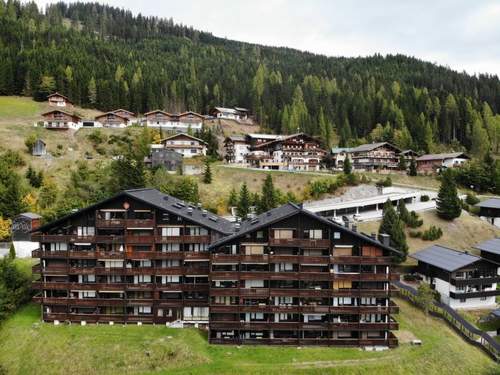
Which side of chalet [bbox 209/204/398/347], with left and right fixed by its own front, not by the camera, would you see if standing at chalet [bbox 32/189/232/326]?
right

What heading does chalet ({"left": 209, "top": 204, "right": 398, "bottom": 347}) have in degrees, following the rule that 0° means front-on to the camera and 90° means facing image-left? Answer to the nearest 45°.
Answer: approximately 0°

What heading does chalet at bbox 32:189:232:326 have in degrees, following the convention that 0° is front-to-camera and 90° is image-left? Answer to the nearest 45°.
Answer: approximately 0°

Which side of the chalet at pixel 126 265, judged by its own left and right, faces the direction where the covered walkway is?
left

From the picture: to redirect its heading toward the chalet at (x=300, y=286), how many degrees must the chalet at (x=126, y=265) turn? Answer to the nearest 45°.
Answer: approximately 45° to its left

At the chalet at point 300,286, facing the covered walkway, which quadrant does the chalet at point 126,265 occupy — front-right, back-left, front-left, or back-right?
back-left

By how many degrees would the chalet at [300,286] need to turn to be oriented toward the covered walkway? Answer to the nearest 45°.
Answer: approximately 90° to its left

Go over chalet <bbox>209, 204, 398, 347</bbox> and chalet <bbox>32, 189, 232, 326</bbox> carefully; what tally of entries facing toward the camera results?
2
